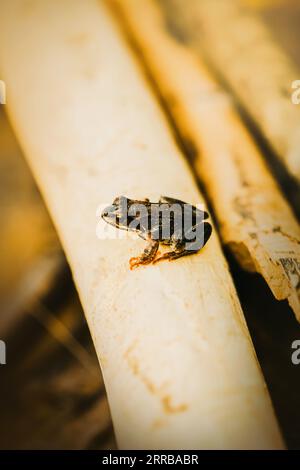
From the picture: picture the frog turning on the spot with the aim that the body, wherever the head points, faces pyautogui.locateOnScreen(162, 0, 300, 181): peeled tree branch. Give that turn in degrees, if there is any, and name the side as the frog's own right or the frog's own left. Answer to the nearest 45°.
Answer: approximately 135° to the frog's own right

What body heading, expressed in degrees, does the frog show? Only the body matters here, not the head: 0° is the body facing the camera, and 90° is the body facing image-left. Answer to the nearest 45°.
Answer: approximately 90°
